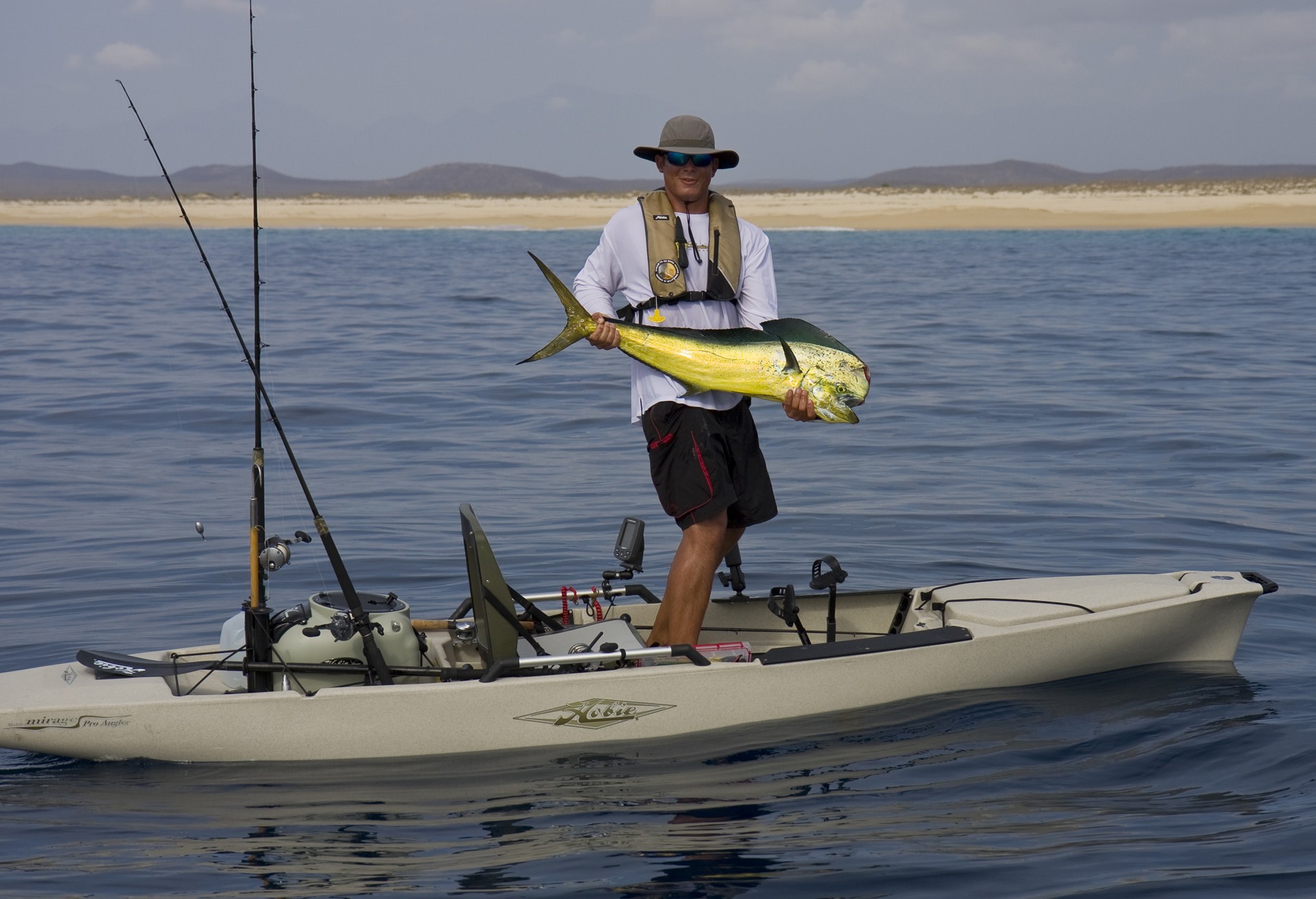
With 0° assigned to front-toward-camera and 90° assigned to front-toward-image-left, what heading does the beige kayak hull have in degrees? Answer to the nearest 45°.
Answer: approximately 270°
